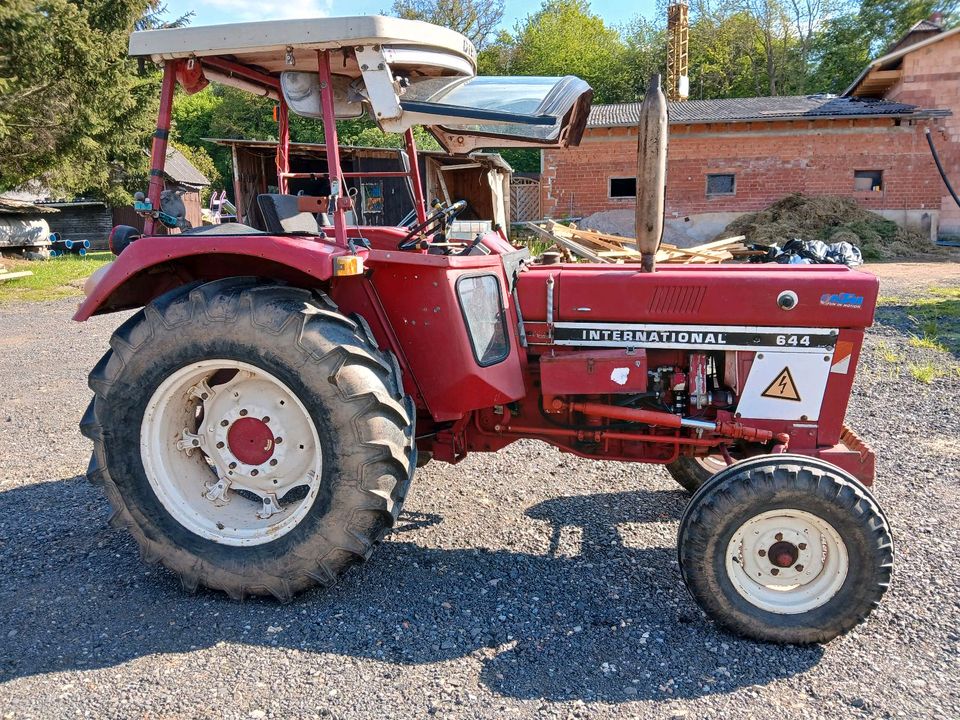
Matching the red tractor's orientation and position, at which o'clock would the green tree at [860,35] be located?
The green tree is roughly at 10 o'clock from the red tractor.

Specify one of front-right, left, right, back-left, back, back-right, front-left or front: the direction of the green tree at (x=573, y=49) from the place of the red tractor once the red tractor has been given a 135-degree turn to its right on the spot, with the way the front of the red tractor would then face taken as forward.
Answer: back-right

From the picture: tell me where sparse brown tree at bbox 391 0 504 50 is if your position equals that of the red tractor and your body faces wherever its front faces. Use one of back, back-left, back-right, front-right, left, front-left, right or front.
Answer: left

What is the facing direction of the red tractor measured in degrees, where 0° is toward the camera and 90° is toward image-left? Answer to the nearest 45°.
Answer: approximately 270°

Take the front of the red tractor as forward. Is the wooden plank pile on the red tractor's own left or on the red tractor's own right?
on the red tractor's own left

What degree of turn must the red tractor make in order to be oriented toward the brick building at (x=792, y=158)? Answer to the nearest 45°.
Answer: approximately 45° to its left
